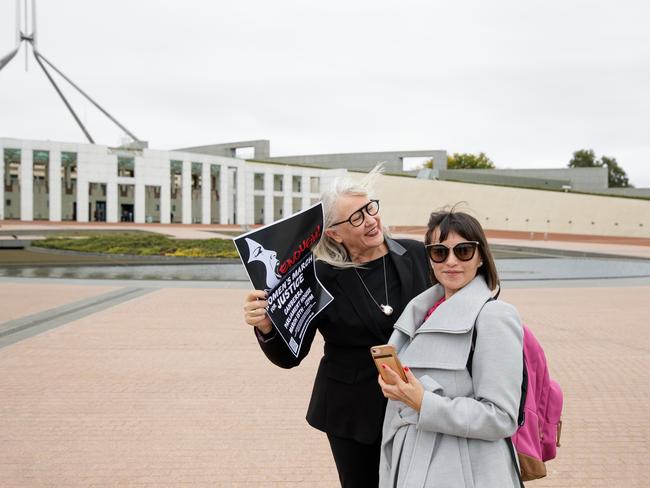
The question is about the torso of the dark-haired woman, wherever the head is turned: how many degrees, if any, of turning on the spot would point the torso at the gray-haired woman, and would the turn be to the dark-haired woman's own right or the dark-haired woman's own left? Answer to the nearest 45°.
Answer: approximately 90° to the dark-haired woman's own right

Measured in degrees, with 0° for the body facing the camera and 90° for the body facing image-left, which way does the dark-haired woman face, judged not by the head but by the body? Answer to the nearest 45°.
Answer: approximately 45°
